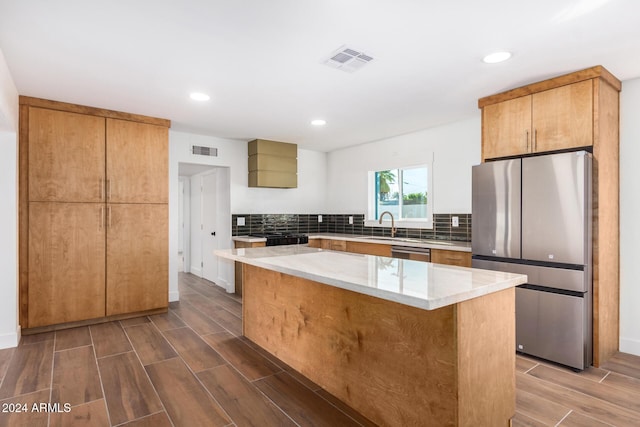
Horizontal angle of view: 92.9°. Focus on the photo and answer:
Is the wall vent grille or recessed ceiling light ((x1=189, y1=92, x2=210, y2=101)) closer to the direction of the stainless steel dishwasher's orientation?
the recessed ceiling light

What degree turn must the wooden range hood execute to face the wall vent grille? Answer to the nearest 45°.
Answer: approximately 135° to its right

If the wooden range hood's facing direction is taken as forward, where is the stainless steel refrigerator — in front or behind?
in front

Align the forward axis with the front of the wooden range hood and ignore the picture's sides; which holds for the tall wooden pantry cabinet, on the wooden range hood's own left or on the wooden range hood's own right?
on the wooden range hood's own right

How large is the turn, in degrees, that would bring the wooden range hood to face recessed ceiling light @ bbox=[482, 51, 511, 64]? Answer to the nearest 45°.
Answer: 0° — it already faces it

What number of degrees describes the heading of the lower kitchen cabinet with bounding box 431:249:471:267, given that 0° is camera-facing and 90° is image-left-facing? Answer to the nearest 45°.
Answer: approximately 45°
